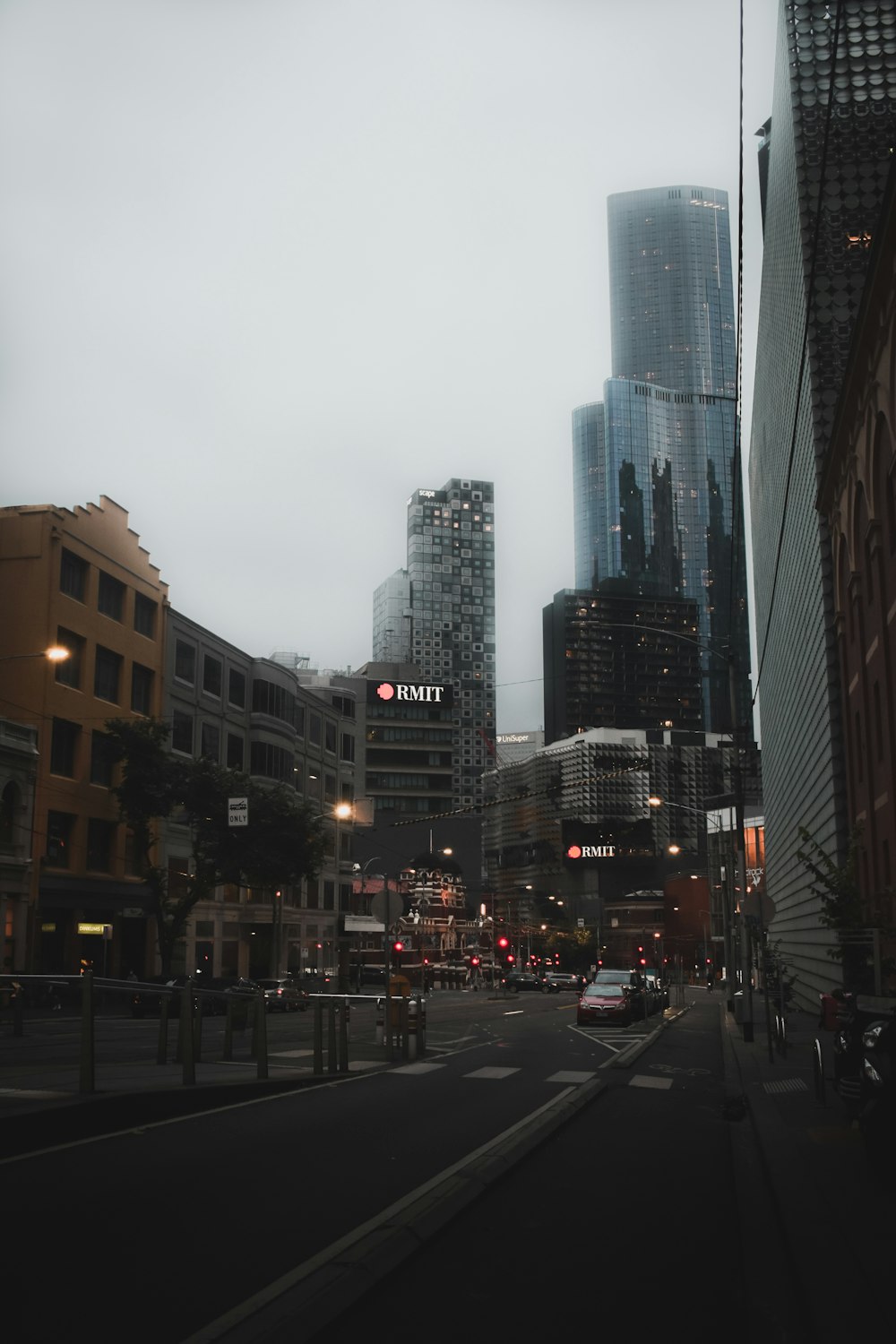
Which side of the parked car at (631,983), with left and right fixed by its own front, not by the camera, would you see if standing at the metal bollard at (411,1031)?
front

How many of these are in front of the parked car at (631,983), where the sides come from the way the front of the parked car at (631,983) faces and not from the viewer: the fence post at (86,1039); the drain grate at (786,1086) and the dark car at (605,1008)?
3

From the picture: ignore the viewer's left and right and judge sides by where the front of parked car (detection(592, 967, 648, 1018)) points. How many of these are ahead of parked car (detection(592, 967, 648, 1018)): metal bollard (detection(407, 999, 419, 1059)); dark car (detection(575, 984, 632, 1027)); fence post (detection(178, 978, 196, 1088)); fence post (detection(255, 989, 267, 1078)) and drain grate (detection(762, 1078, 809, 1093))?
5

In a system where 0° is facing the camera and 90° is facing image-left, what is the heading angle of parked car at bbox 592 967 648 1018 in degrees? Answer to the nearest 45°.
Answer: approximately 0°

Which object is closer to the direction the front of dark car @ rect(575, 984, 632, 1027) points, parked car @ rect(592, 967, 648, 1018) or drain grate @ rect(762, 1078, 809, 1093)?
the drain grate

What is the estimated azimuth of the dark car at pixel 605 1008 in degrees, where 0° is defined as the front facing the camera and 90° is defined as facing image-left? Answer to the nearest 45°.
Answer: approximately 0°

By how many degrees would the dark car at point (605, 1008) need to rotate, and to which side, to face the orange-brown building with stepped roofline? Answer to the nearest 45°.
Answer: approximately 90° to its right

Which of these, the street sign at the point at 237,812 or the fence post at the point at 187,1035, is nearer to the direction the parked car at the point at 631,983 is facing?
the fence post

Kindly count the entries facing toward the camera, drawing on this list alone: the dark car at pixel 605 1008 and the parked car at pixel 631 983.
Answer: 2

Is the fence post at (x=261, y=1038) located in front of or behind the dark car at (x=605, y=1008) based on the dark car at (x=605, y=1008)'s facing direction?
in front

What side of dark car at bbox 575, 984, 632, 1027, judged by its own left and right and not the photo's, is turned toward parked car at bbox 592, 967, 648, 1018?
back

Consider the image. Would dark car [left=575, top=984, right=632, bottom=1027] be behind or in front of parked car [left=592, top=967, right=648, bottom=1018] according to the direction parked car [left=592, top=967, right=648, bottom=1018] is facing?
in front
